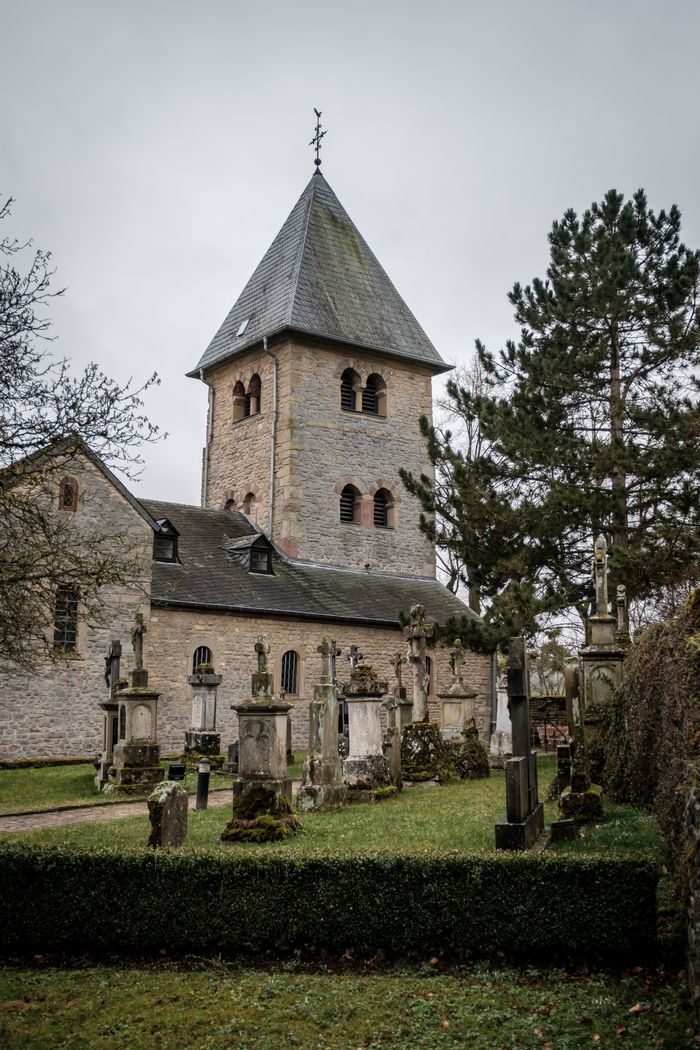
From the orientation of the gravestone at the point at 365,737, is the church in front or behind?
behind

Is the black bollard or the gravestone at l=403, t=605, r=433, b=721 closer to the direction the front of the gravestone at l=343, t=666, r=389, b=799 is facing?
the black bollard

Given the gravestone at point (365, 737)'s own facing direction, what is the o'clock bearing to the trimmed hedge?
The trimmed hedge is roughly at 12 o'clock from the gravestone.

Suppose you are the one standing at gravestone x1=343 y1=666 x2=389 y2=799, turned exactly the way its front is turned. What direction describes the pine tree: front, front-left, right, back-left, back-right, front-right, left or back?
back-left

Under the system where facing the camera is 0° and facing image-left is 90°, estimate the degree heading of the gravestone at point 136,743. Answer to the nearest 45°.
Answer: approximately 0°

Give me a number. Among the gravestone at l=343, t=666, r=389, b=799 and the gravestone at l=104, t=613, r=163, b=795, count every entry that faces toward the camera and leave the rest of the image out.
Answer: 2

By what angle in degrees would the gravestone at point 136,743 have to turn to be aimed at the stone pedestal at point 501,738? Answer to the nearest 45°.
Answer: approximately 90° to its left

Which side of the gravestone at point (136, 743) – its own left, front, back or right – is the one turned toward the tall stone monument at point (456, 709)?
left

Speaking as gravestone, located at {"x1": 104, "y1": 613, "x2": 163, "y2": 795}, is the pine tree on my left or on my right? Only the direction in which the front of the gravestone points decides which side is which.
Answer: on my left

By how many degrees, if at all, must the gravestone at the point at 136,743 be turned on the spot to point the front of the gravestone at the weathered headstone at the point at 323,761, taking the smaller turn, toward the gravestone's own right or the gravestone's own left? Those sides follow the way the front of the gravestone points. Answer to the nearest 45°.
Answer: approximately 45° to the gravestone's own left

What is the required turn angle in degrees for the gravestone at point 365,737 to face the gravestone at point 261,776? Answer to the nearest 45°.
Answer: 0° — it already faces it
